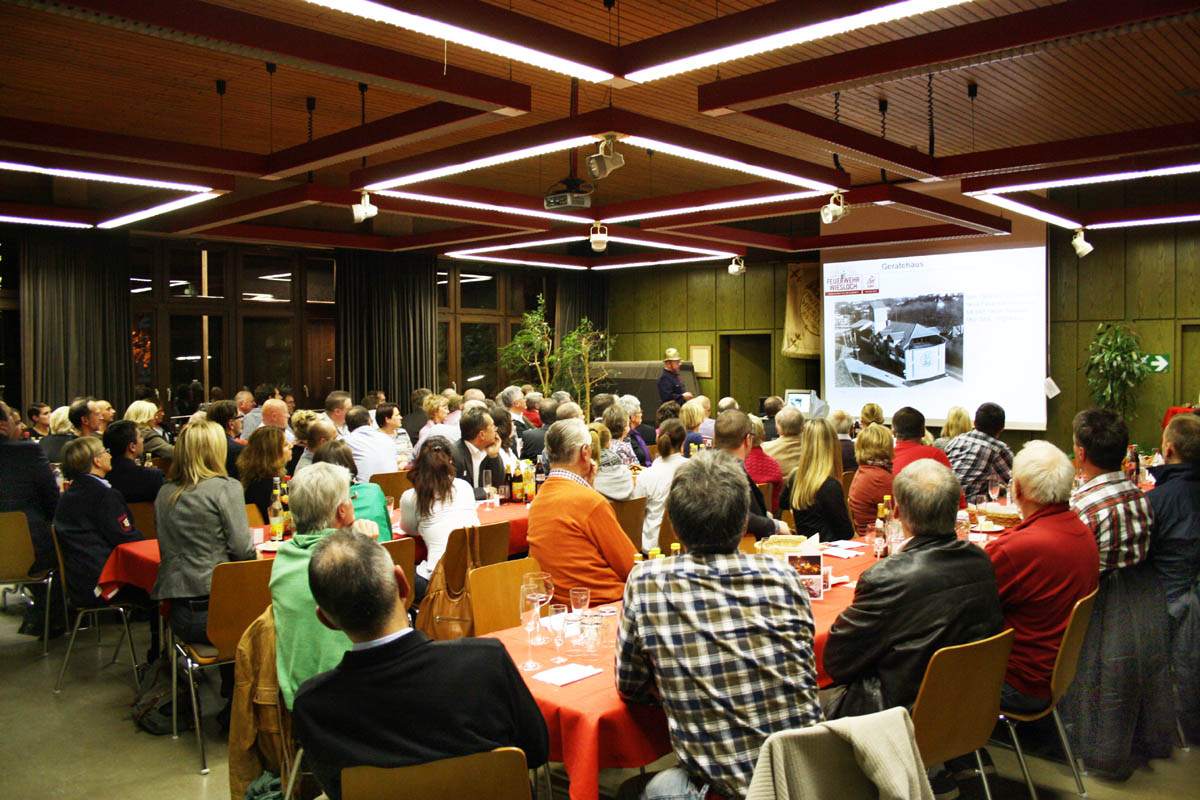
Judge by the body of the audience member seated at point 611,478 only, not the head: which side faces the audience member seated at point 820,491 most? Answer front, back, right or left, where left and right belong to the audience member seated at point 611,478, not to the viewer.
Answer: right

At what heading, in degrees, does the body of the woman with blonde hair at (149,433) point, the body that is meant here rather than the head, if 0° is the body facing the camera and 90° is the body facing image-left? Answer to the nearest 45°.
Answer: approximately 225°

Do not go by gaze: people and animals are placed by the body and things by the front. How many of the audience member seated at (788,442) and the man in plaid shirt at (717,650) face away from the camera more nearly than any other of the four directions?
2

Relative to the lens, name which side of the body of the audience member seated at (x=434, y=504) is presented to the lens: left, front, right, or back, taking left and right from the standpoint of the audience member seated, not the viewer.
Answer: back

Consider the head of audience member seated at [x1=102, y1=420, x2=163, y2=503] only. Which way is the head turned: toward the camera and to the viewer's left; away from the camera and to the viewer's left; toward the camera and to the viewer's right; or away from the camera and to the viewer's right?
away from the camera and to the viewer's right

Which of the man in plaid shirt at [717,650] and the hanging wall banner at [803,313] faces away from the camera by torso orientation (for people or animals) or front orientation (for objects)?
the man in plaid shirt

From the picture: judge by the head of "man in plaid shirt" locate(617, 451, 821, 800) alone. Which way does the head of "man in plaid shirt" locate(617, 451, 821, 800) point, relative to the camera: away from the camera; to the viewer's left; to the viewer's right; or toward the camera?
away from the camera

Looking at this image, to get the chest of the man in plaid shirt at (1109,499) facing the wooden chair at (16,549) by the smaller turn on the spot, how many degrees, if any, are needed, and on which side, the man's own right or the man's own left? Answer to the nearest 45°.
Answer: approximately 45° to the man's own left

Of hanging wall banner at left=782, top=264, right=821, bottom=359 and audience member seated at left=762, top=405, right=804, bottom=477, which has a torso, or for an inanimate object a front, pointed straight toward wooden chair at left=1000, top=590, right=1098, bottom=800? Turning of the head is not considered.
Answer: the hanging wall banner

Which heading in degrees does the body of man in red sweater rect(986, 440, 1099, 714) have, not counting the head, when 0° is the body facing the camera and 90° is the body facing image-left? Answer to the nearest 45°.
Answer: approximately 135°

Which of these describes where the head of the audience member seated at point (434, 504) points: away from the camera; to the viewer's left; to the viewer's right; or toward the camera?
away from the camera

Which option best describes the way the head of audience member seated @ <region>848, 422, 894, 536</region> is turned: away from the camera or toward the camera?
away from the camera

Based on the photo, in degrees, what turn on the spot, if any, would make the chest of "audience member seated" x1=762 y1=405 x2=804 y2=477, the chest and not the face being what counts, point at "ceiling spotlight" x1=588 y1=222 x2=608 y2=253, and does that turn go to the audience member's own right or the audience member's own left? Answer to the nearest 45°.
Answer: approximately 45° to the audience member's own left

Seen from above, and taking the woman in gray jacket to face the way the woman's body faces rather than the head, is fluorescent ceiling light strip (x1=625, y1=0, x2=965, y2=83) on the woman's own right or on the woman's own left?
on the woman's own right

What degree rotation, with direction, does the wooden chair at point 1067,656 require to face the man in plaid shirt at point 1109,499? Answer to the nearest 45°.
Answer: approximately 45° to its right

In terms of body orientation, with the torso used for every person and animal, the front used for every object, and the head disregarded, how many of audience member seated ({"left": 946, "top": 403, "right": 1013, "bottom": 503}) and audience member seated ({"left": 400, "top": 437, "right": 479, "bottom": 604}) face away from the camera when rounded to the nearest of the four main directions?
2
